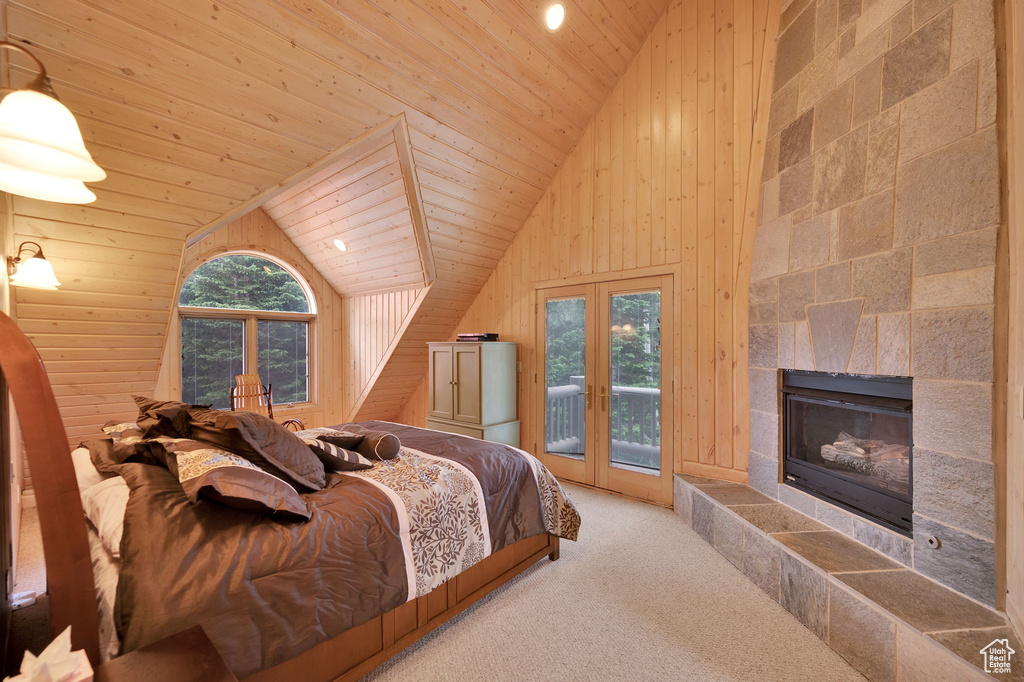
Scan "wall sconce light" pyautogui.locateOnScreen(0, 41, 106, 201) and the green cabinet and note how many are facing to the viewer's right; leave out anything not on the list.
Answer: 1

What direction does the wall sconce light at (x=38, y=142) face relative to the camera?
to the viewer's right

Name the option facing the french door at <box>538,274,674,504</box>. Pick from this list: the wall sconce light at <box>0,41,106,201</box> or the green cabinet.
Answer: the wall sconce light

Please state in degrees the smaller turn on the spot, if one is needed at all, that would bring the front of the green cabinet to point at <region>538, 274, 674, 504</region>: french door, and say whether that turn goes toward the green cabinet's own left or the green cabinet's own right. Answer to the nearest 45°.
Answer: approximately 90° to the green cabinet's own left

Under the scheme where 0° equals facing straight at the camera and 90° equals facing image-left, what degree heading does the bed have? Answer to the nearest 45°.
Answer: approximately 225°
